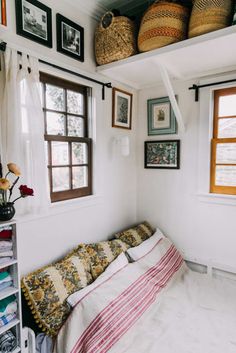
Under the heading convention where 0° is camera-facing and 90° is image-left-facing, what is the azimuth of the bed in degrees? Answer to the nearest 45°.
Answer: approximately 315°

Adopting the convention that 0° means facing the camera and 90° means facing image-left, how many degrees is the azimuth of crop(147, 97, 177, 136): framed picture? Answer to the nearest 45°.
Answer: approximately 45°

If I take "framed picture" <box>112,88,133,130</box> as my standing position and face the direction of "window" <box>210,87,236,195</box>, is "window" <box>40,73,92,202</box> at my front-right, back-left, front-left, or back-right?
back-right

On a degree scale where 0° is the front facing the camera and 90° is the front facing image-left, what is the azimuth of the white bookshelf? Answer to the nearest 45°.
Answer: approximately 315°

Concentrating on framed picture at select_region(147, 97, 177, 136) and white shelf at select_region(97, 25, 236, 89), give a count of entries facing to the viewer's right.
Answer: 0

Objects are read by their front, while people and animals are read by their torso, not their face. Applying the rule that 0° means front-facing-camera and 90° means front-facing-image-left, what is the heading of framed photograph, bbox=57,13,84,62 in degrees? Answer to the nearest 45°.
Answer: approximately 315°

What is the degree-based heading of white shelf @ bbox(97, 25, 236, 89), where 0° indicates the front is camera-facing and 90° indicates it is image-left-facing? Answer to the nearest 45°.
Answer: approximately 45°
